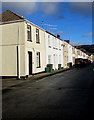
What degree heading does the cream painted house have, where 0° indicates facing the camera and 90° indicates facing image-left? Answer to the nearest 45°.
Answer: approximately 315°
